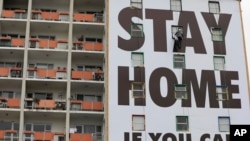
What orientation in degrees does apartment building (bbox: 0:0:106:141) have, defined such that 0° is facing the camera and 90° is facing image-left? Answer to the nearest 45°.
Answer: approximately 0°
